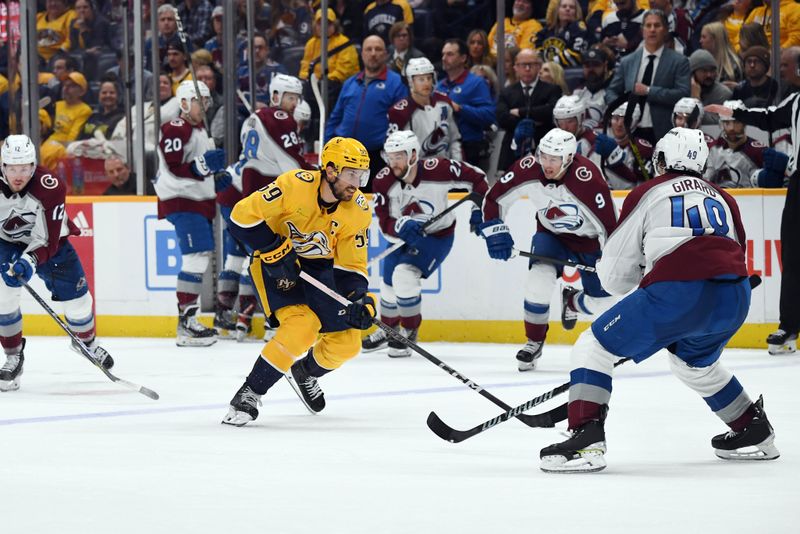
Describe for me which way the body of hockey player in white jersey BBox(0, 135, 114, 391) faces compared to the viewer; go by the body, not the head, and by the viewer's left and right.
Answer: facing the viewer

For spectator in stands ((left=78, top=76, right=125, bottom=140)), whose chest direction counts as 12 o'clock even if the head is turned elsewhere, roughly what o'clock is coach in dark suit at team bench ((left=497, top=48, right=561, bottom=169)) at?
coach in dark suit at team bench ((left=497, top=48, right=561, bottom=169)) is roughly at 10 o'clock from spectator in stands ((left=78, top=76, right=125, bottom=140)).

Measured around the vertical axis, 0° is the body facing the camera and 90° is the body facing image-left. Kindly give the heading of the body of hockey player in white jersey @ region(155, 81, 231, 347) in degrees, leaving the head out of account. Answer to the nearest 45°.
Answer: approximately 270°

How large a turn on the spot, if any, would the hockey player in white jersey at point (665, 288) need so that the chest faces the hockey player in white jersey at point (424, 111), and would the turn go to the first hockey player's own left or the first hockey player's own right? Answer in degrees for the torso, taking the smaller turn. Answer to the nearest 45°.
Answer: approximately 45° to the first hockey player's own right

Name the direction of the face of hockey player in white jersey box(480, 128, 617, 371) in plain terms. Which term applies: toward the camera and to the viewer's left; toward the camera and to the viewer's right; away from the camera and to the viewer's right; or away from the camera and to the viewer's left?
toward the camera and to the viewer's left

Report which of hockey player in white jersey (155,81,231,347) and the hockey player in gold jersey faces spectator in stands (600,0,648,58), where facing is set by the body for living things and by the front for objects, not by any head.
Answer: the hockey player in white jersey

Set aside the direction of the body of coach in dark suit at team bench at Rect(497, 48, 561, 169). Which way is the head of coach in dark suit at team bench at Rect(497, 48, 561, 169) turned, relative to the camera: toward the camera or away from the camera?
toward the camera

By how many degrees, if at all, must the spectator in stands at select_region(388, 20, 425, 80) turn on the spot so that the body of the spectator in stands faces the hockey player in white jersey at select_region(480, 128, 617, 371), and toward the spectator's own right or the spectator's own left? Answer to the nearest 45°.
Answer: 0° — they already face them

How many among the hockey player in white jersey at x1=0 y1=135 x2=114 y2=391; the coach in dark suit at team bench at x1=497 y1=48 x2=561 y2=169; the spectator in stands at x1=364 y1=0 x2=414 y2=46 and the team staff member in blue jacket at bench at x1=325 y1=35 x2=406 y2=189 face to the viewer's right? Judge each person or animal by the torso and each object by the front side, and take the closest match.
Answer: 0

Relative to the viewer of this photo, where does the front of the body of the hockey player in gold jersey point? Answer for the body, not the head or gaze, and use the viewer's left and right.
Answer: facing the viewer and to the right of the viewer

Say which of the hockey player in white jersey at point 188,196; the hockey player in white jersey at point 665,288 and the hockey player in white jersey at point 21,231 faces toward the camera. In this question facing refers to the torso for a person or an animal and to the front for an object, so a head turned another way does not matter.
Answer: the hockey player in white jersey at point 21,231

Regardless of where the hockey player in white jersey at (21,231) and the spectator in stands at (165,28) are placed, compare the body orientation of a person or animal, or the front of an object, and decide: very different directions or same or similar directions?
same or similar directions

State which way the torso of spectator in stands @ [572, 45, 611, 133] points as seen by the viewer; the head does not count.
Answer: toward the camera

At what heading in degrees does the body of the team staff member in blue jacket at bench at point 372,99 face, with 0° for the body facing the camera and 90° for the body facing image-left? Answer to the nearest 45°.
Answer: approximately 0°

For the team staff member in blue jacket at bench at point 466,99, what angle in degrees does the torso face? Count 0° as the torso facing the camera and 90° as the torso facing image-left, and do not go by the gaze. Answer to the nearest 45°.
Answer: approximately 45°

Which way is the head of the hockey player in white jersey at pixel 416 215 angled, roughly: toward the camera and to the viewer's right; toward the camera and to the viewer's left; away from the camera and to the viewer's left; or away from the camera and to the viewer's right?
toward the camera and to the viewer's left
